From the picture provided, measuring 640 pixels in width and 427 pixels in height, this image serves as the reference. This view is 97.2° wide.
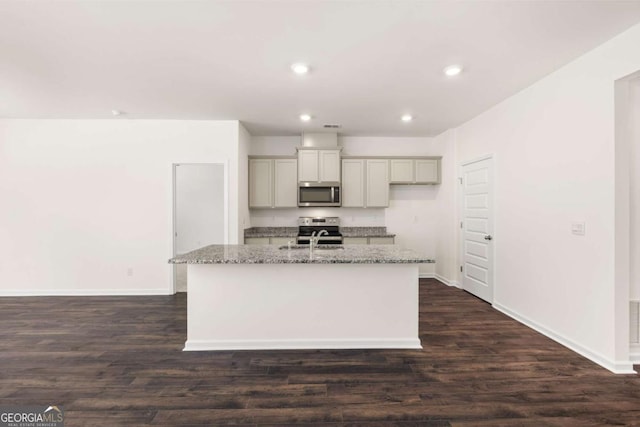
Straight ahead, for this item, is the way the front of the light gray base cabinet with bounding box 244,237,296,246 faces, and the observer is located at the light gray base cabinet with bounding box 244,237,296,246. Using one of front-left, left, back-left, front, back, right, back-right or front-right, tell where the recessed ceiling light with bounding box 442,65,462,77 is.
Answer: front-left

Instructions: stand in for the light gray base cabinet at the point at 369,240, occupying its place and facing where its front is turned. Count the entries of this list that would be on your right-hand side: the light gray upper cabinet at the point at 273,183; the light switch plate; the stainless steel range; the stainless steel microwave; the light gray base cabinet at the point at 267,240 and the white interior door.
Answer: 4

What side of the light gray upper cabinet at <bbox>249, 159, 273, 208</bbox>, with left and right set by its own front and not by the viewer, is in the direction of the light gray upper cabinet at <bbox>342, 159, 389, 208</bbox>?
left

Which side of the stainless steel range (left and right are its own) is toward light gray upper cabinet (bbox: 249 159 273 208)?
right

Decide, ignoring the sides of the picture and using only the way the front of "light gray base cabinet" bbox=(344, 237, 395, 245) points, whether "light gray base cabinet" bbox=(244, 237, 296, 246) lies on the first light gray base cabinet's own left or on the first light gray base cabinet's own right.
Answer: on the first light gray base cabinet's own right

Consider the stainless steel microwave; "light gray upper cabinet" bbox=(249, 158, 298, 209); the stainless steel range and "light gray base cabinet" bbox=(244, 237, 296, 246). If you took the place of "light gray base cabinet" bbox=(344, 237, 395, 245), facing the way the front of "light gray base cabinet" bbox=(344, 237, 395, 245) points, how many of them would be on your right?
4

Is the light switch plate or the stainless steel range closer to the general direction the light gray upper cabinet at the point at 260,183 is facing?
the light switch plate

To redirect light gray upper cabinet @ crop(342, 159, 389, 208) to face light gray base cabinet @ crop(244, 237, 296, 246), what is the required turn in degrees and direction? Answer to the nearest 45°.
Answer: approximately 90° to its right
